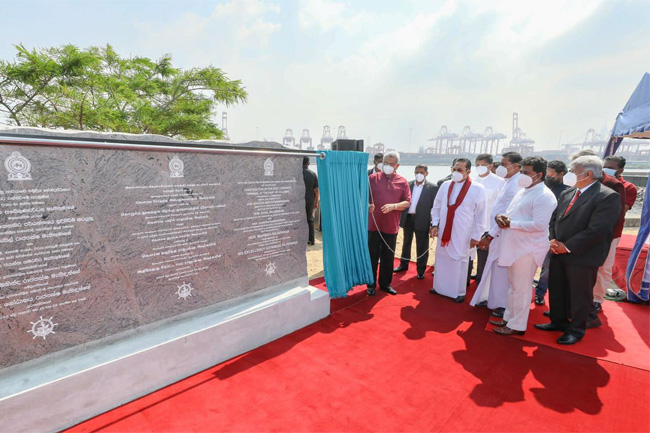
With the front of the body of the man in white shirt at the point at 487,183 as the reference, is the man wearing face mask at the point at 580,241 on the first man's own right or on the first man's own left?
on the first man's own left

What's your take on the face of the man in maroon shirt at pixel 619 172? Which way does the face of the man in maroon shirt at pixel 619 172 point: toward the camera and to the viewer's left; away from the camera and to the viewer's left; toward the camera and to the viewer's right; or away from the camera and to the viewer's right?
toward the camera and to the viewer's left

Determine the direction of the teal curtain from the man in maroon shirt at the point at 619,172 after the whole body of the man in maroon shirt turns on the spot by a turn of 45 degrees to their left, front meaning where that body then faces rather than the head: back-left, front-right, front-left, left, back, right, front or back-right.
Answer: front-right

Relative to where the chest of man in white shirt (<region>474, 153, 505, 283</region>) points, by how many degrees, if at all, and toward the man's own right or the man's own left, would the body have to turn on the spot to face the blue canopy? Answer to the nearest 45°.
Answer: approximately 180°

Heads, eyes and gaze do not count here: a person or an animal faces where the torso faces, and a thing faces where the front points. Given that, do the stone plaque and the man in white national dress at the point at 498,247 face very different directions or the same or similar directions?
very different directions

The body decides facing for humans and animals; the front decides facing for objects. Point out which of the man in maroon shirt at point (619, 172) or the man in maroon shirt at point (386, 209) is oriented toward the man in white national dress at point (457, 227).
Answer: the man in maroon shirt at point (619, 172)

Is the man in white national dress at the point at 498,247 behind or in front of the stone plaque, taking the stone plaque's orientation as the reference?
in front

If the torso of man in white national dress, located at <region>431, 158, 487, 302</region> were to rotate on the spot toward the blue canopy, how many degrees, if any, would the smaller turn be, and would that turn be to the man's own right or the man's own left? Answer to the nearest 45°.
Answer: approximately 180°

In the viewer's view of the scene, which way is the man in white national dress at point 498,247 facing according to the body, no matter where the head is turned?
to the viewer's left

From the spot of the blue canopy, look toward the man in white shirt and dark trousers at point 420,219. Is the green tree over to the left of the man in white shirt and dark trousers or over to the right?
right

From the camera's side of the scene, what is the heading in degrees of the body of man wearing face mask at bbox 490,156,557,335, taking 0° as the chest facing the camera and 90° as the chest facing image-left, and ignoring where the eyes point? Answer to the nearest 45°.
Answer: approximately 90°

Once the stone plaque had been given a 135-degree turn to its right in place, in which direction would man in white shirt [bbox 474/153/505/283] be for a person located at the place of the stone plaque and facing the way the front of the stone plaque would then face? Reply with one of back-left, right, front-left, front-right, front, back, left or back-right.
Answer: back

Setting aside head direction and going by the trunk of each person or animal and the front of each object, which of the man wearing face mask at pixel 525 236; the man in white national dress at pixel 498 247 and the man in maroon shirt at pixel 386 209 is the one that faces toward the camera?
the man in maroon shirt

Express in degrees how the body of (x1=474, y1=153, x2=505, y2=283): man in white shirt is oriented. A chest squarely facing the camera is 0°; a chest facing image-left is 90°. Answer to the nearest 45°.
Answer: approximately 45°

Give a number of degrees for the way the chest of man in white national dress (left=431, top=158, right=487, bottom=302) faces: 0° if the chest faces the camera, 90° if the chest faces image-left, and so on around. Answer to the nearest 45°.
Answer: approximately 45°
